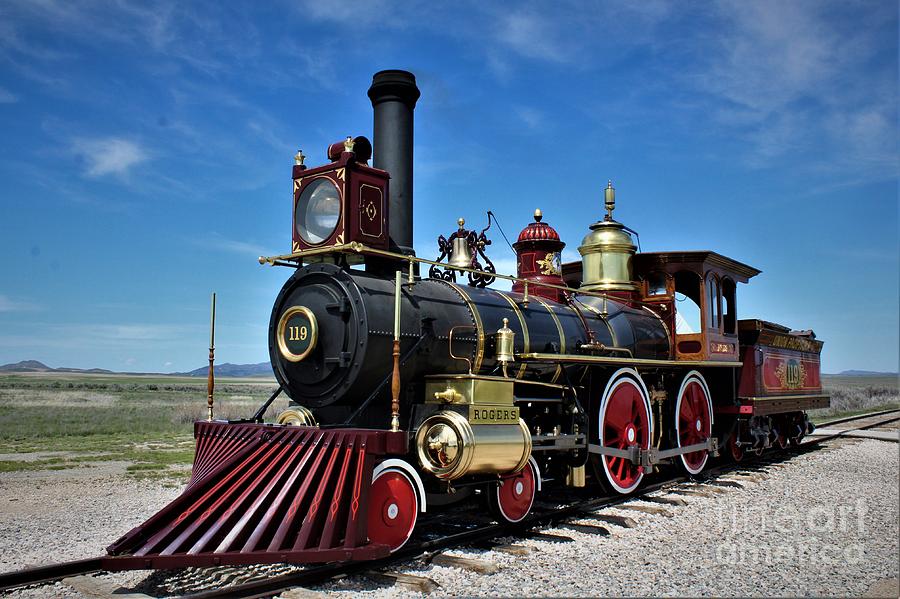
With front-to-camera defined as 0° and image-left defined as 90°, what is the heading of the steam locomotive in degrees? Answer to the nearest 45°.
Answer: approximately 45°
